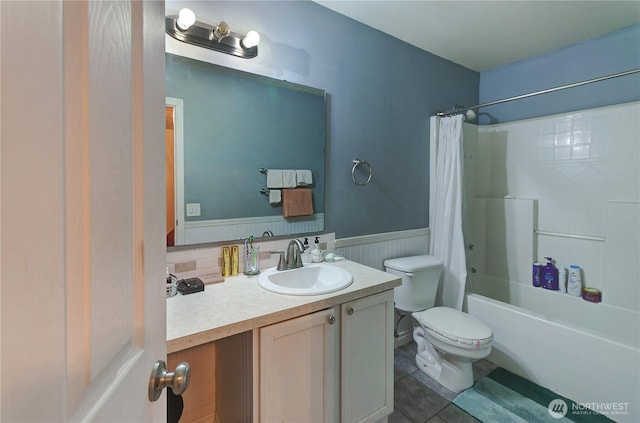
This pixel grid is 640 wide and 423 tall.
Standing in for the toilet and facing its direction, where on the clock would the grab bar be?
The grab bar is roughly at 9 o'clock from the toilet.

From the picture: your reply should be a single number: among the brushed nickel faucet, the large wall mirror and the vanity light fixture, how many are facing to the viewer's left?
0

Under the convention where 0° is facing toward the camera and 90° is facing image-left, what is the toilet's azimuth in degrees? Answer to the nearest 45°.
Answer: approximately 315°

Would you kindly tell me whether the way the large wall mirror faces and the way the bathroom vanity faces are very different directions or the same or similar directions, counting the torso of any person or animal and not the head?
same or similar directions

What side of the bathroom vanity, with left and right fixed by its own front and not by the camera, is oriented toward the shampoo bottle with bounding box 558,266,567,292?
left

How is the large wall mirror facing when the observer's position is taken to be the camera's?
facing the viewer and to the right of the viewer

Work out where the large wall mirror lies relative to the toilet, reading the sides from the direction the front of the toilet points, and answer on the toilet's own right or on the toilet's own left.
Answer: on the toilet's own right

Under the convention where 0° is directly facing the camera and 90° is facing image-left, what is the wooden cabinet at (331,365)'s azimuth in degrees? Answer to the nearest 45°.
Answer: approximately 315°

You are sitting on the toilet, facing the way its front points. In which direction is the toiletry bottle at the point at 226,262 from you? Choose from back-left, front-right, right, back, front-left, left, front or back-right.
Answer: right

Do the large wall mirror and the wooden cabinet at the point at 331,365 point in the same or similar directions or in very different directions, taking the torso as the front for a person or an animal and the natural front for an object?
same or similar directions

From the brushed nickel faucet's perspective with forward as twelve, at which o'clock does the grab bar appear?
The grab bar is roughly at 10 o'clock from the brushed nickel faucet.

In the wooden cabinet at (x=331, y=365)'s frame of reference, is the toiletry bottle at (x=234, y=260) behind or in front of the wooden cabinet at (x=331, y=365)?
behind

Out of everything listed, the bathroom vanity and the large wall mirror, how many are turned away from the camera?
0

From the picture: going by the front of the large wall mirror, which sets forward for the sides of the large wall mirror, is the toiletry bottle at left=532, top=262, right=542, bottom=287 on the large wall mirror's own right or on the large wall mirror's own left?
on the large wall mirror's own left
